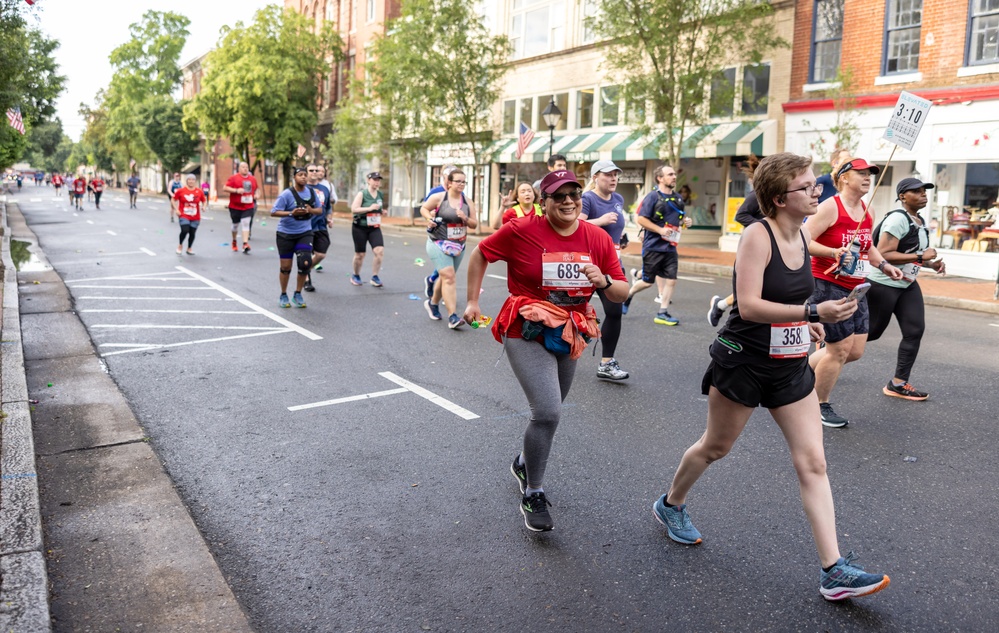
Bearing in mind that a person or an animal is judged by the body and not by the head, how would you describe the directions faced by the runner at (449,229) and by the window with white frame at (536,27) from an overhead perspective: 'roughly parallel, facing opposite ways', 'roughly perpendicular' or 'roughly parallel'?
roughly perpendicular

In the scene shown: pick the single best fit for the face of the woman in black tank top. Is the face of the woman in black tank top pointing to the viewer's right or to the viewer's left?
to the viewer's right

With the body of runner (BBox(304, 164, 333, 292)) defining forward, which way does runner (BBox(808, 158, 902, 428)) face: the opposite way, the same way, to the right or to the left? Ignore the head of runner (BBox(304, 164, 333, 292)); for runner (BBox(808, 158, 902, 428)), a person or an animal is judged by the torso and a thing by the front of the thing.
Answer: the same way

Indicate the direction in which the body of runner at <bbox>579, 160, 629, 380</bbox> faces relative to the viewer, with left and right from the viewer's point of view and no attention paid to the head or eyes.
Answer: facing the viewer and to the right of the viewer

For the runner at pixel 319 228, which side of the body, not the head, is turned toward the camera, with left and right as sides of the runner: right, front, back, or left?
front

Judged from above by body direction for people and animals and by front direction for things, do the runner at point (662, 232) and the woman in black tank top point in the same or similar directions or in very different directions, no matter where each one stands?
same or similar directions

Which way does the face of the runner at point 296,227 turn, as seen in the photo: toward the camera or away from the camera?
toward the camera

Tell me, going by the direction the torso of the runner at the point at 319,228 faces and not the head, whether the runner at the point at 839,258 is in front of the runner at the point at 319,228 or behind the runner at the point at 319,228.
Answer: in front

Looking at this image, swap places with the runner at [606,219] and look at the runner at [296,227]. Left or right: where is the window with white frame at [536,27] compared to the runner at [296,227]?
right

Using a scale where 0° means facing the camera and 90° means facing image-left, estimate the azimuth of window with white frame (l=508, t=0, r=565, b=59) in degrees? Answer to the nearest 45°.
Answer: approximately 45°

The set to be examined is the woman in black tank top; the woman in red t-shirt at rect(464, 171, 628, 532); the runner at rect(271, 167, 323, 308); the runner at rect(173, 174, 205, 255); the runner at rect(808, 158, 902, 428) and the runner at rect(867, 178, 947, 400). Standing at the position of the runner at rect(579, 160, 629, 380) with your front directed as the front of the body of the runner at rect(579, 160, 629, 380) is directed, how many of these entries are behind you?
2

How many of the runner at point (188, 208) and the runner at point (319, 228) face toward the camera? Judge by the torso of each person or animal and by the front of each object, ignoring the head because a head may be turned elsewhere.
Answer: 2

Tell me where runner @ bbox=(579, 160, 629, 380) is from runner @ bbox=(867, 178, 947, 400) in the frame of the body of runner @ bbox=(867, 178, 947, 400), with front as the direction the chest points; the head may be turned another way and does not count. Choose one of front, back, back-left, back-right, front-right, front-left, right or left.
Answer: back-right
